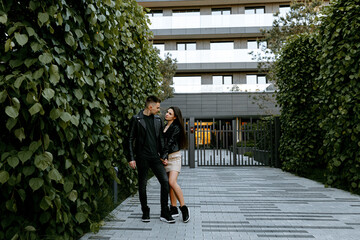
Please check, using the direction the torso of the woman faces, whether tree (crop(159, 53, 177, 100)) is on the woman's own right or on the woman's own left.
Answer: on the woman's own right

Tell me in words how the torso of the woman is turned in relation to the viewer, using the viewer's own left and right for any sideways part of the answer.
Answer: facing the viewer and to the left of the viewer

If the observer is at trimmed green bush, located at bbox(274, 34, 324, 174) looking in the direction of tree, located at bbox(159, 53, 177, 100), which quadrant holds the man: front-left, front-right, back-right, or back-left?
back-left

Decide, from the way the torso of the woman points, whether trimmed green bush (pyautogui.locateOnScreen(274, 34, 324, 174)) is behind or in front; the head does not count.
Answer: behind

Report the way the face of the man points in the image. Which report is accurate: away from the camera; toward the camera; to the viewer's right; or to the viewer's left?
to the viewer's right

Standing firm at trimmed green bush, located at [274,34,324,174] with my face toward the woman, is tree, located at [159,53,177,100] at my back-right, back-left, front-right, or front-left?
back-right
